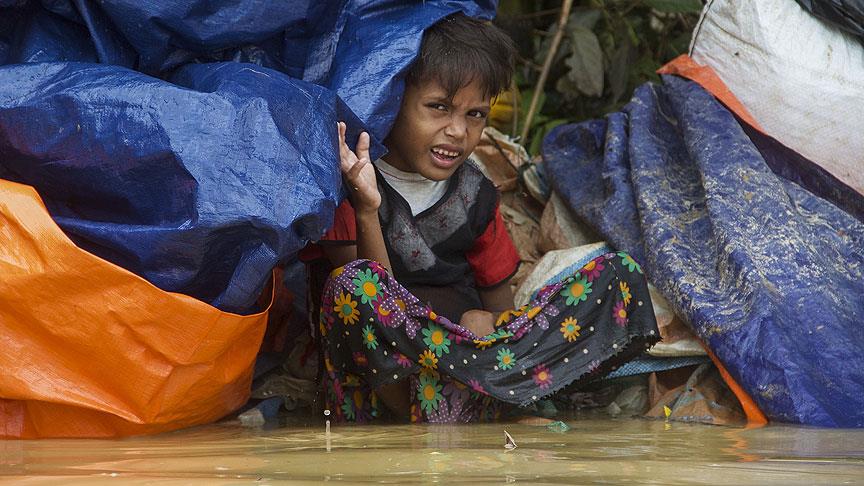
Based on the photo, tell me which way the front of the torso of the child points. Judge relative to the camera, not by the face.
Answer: toward the camera

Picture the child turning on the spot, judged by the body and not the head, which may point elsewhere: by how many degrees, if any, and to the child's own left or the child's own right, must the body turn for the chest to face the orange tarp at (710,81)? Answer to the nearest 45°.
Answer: approximately 135° to the child's own left

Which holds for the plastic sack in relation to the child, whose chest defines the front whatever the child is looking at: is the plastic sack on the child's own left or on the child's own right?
on the child's own left

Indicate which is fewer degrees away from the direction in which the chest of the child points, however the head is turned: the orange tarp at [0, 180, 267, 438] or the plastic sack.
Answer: the orange tarp

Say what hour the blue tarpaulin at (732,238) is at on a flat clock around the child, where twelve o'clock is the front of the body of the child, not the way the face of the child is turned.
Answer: The blue tarpaulin is roughly at 8 o'clock from the child.

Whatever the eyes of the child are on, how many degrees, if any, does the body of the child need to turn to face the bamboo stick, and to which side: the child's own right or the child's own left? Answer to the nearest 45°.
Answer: approximately 180°

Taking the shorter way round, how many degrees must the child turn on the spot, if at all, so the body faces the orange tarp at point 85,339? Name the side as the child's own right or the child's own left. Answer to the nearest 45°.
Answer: approximately 45° to the child's own right

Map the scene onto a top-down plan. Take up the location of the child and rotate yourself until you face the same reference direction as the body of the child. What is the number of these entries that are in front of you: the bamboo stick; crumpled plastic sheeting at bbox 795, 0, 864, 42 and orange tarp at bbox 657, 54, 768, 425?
0

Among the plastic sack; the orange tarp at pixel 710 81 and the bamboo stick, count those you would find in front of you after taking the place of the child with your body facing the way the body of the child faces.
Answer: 0

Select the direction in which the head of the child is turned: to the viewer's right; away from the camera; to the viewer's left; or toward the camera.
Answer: toward the camera
